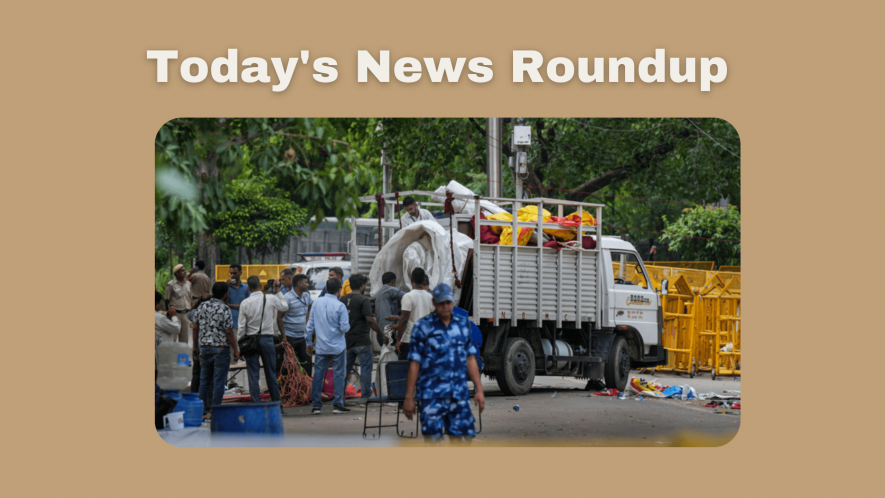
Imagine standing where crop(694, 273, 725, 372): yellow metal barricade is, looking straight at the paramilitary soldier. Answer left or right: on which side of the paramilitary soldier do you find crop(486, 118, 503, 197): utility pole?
right

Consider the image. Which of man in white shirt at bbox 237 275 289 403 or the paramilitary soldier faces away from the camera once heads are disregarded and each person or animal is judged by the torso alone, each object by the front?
the man in white shirt

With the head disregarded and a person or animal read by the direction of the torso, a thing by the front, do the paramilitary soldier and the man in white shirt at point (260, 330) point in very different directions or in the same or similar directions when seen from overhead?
very different directions

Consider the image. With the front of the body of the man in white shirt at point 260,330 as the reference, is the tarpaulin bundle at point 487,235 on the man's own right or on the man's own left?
on the man's own right

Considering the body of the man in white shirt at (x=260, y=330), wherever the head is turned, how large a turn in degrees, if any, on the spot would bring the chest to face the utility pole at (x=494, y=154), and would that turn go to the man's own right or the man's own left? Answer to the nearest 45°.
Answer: approximately 45° to the man's own right

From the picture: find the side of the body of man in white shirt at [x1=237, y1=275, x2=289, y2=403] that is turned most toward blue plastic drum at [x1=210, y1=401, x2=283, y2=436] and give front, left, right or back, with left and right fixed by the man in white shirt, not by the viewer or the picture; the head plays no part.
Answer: back

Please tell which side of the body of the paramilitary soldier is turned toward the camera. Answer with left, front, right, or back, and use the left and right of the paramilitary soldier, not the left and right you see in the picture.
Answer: front

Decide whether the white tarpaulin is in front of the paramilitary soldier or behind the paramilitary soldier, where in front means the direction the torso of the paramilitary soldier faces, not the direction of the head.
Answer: behind

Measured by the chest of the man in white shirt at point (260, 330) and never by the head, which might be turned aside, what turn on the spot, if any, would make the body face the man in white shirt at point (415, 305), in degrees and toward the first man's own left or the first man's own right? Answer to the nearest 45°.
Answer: approximately 90° to the first man's own right

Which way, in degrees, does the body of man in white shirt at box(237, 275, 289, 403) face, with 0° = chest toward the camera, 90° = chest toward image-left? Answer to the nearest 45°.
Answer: approximately 180°

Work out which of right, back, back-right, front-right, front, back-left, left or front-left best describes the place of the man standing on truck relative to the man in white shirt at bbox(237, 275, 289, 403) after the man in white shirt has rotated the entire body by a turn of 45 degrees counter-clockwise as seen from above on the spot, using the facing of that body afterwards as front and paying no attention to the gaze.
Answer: right

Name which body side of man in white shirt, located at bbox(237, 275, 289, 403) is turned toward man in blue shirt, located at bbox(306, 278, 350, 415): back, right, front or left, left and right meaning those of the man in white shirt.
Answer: right

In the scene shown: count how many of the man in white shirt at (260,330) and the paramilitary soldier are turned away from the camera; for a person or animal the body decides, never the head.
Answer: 1
